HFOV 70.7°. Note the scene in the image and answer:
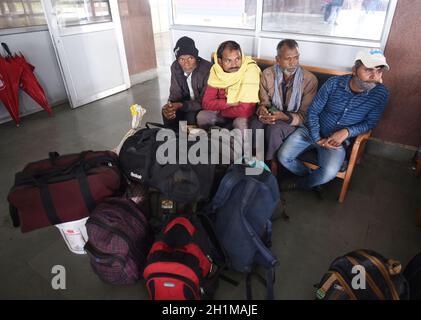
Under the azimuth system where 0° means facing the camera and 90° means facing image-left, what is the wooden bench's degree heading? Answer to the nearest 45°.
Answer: approximately 45°

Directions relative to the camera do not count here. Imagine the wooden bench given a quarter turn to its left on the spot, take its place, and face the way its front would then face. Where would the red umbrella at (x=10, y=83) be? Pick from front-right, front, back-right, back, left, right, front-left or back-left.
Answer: back-right

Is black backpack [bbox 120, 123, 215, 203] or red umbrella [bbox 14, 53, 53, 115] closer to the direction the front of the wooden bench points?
the black backpack

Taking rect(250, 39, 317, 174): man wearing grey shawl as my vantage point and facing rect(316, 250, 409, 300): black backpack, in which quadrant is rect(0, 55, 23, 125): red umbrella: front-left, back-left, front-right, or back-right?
back-right

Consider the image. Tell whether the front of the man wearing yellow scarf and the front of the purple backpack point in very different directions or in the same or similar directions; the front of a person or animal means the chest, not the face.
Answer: same or similar directions

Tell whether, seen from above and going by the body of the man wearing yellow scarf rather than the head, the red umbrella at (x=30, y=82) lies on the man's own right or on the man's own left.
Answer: on the man's own right

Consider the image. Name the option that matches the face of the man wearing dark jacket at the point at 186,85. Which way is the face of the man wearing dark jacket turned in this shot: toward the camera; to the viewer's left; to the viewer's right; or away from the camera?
toward the camera

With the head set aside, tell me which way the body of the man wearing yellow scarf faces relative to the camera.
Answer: toward the camera

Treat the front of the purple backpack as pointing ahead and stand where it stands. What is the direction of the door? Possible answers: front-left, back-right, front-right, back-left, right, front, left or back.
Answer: back-right

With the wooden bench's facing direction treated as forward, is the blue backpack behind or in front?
in front

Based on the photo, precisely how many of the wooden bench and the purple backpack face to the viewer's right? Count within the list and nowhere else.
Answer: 0

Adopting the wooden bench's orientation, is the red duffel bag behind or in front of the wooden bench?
in front

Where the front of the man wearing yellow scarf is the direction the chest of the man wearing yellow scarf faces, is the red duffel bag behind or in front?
in front

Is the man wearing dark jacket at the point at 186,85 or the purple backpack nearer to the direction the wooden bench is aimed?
the purple backpack

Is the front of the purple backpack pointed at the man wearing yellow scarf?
no

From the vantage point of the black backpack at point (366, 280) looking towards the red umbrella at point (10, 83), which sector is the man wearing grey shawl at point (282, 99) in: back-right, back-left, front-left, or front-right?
front-right

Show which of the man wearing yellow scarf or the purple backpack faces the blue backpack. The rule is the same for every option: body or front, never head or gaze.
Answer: the man wearing yellow scarf
